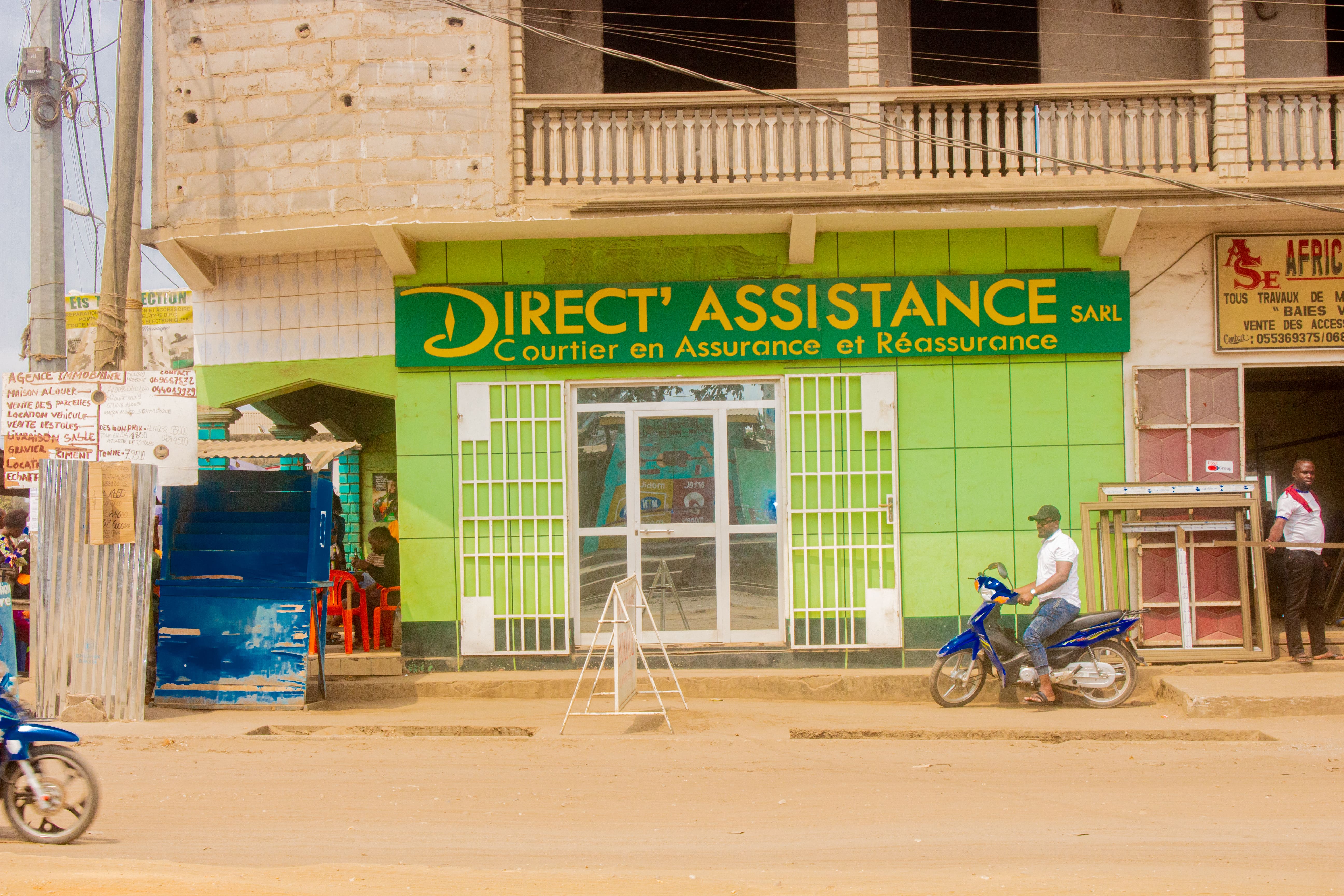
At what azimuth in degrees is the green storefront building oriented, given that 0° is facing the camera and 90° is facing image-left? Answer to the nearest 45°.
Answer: approximately 0°

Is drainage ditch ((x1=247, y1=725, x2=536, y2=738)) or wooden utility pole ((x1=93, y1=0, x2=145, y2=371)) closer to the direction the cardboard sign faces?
the drainage ditch

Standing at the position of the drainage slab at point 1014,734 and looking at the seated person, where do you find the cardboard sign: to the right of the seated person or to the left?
left

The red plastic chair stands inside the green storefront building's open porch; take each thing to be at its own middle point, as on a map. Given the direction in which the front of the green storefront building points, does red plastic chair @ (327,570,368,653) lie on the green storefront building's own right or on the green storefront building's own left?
on the green storefront building's own right

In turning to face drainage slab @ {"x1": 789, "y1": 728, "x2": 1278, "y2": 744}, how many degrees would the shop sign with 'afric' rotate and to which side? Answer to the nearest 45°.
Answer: approximately 45° to its right

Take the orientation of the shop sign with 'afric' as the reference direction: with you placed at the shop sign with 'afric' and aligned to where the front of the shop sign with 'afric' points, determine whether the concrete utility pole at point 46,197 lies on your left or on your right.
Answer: on your right

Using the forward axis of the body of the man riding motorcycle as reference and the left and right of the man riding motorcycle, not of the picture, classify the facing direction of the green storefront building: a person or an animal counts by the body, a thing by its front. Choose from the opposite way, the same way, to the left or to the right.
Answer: to the left

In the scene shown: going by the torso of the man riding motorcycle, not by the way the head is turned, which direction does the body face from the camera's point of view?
to the viewer's left

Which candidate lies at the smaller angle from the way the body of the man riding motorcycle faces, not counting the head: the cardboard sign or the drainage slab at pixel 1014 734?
the cardboard sign

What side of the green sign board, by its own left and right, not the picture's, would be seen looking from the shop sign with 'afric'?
left
